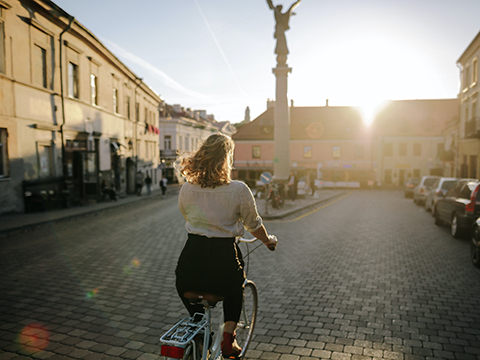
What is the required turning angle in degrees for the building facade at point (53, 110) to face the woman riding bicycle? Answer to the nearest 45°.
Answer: approximately 45° to its right

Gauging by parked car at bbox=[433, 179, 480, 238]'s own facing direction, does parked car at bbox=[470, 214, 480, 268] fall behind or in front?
behind

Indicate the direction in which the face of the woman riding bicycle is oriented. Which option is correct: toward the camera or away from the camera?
away from the camera

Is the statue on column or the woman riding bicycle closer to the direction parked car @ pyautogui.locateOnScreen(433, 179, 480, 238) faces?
the statue on column

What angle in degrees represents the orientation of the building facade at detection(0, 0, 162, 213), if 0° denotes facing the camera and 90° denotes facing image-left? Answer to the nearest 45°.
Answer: approximately 315°

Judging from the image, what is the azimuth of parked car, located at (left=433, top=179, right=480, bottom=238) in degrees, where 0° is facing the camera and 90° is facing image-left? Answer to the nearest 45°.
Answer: approximately 135°

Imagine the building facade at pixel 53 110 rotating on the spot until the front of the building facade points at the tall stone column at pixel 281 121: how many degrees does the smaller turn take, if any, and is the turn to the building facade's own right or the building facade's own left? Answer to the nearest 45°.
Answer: approximately 45° to the building facade's own left

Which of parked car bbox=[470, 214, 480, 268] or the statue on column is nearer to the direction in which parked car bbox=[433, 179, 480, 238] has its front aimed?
the statue on column

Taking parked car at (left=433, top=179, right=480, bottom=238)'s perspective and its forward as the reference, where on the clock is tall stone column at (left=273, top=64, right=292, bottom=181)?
The tall stone column is roughly at 12 o'clock from the parked car.
